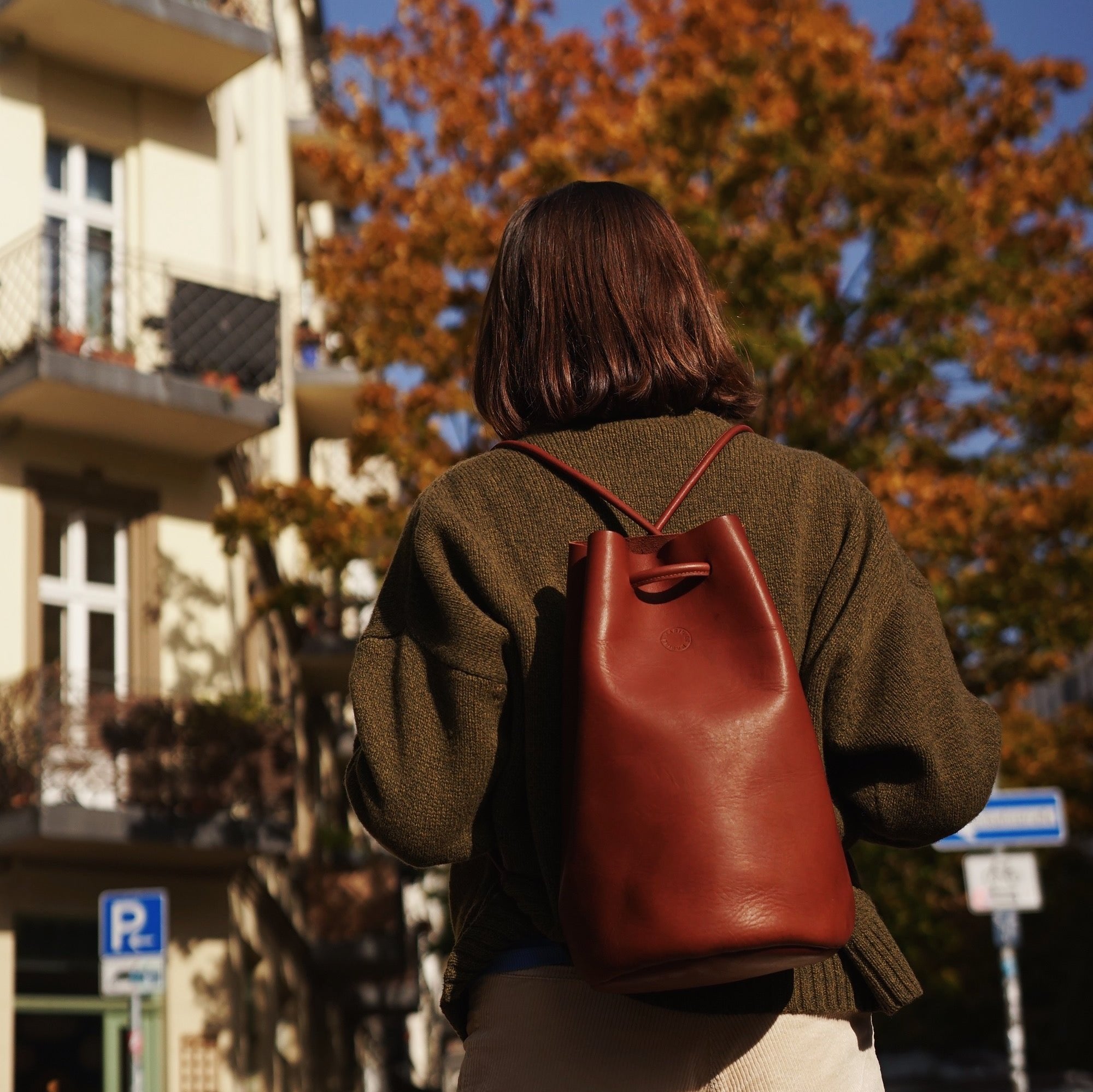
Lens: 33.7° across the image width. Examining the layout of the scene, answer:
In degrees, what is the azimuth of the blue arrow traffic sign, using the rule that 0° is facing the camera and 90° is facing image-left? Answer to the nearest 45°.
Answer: approximately 0°

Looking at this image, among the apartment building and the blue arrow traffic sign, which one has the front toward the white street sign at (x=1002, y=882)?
the apartment building

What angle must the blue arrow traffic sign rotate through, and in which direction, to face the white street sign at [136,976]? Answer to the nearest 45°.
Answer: approximately 90° to its right

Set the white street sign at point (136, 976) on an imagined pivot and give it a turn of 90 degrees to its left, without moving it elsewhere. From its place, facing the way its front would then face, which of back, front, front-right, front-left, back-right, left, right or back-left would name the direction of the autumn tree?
front

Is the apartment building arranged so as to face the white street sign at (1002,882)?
yes

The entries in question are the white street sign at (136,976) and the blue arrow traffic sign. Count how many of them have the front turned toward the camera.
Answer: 2

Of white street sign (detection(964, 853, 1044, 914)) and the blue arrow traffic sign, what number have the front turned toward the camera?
2

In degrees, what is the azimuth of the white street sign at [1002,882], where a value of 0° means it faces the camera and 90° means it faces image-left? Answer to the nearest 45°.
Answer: approximately 0°
